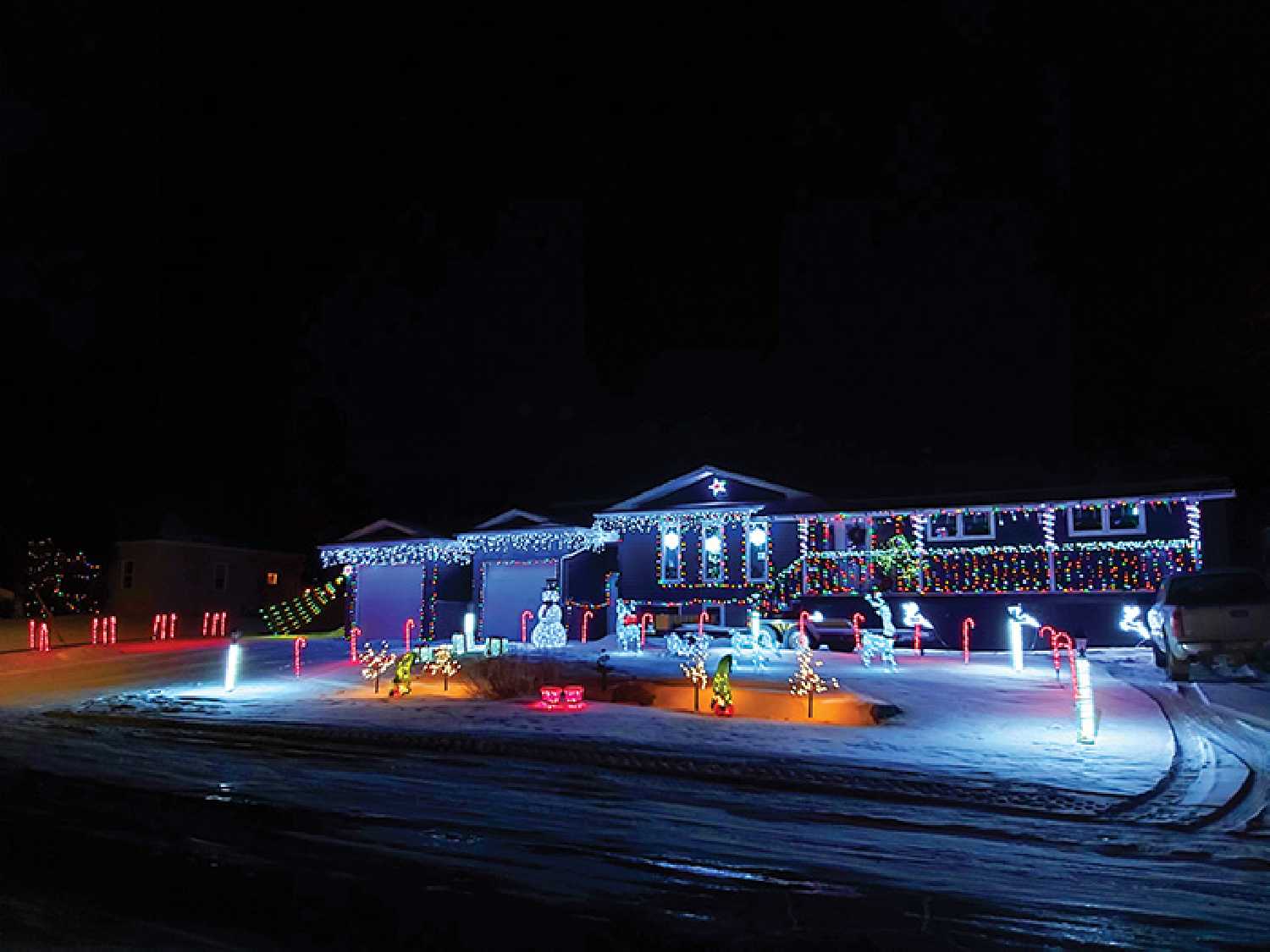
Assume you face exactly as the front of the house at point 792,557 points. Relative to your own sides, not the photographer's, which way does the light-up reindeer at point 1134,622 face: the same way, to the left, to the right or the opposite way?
to the right

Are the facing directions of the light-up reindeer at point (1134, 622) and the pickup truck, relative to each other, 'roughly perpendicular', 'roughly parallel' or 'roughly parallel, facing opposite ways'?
roughly perpendicular

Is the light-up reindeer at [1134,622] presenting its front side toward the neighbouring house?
yes

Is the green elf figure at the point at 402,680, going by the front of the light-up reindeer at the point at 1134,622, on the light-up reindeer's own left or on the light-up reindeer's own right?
on the light-up reindeer's own left

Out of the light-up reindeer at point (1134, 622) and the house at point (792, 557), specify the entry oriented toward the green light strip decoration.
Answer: the light-up reindeer

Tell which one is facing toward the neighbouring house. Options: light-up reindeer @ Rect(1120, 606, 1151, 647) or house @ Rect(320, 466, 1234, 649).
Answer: the light-up reindeer

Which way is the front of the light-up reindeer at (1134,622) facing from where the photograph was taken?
facing to the left of the viewer

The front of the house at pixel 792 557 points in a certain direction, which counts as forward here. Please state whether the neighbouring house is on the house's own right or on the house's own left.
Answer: on the house's own right

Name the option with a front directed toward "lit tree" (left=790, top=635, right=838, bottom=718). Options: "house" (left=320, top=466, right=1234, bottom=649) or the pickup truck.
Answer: the house
